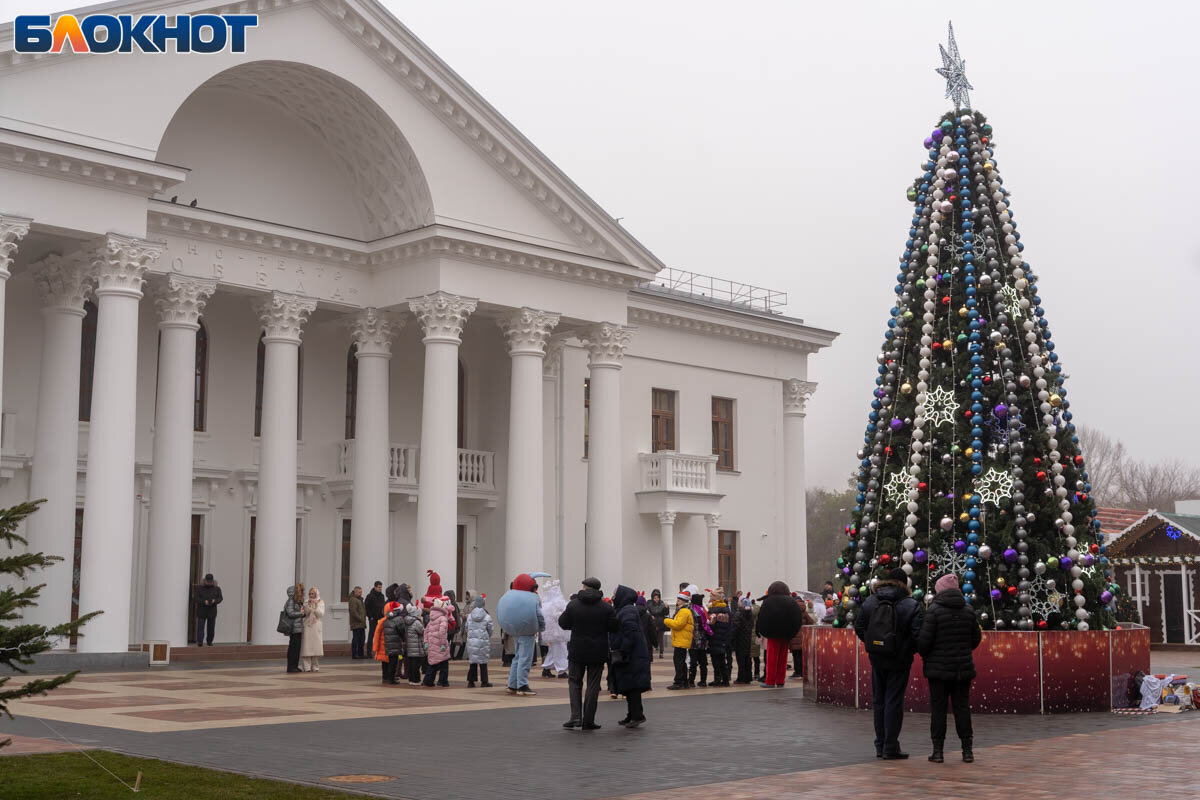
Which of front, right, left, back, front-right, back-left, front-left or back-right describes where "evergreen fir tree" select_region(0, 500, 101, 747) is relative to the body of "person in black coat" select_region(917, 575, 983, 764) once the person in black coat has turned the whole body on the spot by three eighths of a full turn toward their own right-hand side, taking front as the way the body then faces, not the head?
right

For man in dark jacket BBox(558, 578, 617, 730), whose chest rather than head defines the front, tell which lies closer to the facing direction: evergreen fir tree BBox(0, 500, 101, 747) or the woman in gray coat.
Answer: the woman in gray coat

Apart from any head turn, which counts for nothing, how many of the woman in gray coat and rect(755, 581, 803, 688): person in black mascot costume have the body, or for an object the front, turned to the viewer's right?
1

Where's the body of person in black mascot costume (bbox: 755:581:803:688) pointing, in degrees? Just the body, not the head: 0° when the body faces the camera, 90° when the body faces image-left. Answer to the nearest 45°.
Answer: approximately 180°

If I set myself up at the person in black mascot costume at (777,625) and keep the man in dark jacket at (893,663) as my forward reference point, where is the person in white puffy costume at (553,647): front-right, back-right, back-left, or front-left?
back-right

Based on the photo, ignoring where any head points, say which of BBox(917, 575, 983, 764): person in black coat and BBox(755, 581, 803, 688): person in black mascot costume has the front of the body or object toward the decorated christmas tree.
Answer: BBox(917, 575, 983, 764): person in black coat

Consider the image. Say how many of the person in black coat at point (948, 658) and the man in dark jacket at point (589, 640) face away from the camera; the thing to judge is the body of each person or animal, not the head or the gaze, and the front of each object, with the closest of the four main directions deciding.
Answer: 2

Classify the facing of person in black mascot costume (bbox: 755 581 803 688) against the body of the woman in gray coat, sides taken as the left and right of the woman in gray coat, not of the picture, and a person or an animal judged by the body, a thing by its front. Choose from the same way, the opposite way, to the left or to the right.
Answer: to the left

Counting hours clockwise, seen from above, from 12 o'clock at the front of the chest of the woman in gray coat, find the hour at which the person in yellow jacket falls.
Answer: The person in yellow jacket is roughly at 1 o'clock from the woman in gray coat.

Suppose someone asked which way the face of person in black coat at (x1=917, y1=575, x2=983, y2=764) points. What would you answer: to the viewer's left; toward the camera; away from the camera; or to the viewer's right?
away from the camera

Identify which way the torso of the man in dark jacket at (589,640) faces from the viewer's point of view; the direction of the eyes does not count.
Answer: away from the camera

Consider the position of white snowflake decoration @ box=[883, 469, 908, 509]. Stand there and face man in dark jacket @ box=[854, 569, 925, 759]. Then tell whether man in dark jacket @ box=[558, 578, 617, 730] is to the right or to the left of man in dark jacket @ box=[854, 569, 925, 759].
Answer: right

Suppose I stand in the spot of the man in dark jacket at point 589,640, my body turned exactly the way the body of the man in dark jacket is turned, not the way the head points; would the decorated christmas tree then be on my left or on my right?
on my right

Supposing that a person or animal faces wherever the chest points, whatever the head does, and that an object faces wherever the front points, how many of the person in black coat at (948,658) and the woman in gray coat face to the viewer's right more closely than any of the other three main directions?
1

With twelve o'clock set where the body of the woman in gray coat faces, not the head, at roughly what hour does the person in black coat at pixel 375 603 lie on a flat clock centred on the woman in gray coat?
The person in black coat is roughly at 10 o'clock from the woman in gray coat.

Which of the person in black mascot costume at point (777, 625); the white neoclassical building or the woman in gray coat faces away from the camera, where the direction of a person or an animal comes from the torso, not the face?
the person in black mascot costume

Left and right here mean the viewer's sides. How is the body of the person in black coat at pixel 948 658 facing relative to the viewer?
facing away from the viewer
